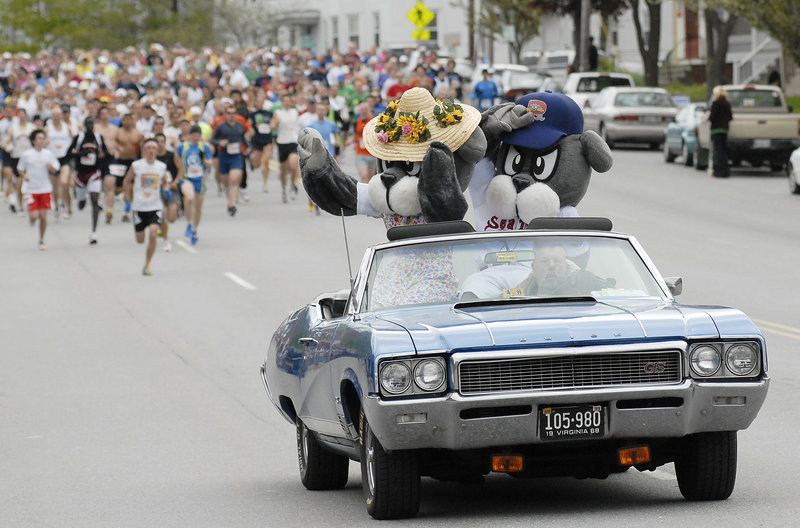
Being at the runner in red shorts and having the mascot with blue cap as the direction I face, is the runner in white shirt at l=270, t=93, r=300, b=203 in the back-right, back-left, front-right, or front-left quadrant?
back-left

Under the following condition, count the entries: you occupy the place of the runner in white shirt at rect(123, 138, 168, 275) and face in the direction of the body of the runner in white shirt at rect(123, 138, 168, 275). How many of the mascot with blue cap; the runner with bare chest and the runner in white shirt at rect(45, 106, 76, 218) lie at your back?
2

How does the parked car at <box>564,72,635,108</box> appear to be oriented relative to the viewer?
away from the camera

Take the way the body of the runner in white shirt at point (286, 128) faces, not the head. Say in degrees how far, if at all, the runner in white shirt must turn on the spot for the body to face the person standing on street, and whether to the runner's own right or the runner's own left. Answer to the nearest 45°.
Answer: approximately 90° to the runner's own left

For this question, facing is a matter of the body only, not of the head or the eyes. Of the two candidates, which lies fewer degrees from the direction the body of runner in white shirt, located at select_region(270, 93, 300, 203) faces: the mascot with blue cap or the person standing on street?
the mascot with blue cap

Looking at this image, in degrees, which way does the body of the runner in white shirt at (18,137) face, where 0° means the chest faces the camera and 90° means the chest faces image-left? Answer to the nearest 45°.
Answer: approximately 0°

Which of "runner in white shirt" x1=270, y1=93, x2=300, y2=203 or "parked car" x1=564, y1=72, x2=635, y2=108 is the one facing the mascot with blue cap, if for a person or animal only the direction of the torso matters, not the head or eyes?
the runner in white shirt

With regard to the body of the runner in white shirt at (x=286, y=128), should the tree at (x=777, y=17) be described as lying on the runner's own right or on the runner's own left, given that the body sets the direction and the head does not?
on the runner's own left

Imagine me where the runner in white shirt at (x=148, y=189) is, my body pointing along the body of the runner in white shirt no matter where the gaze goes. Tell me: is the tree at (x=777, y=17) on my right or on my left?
on my left

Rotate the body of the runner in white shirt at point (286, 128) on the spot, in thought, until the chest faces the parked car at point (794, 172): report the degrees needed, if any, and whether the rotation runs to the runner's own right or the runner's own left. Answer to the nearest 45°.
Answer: approximately 90° to the runner's own left

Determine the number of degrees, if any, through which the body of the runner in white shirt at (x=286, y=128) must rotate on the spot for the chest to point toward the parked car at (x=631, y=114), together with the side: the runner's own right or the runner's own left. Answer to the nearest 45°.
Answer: approximately 135° to the runner's own left
